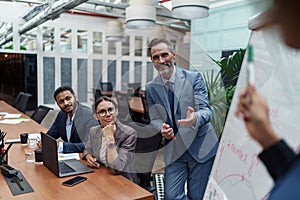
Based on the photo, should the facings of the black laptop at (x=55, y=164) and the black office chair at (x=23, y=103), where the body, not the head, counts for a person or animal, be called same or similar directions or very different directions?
very different directions

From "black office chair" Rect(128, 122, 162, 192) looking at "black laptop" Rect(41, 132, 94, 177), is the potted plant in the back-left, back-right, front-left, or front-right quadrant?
back-right

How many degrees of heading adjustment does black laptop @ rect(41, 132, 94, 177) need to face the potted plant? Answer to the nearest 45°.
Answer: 0° — it already faces it

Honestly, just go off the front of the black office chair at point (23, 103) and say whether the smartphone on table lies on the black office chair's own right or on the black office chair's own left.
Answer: on the black office chair's own left

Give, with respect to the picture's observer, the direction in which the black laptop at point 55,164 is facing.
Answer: facing away from the viewer and to the right of the viewer

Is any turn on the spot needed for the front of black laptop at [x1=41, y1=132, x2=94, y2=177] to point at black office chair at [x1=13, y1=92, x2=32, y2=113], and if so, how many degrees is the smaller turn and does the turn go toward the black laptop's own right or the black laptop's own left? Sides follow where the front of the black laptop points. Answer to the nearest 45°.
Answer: approximately 45° to the black laptop's own left
